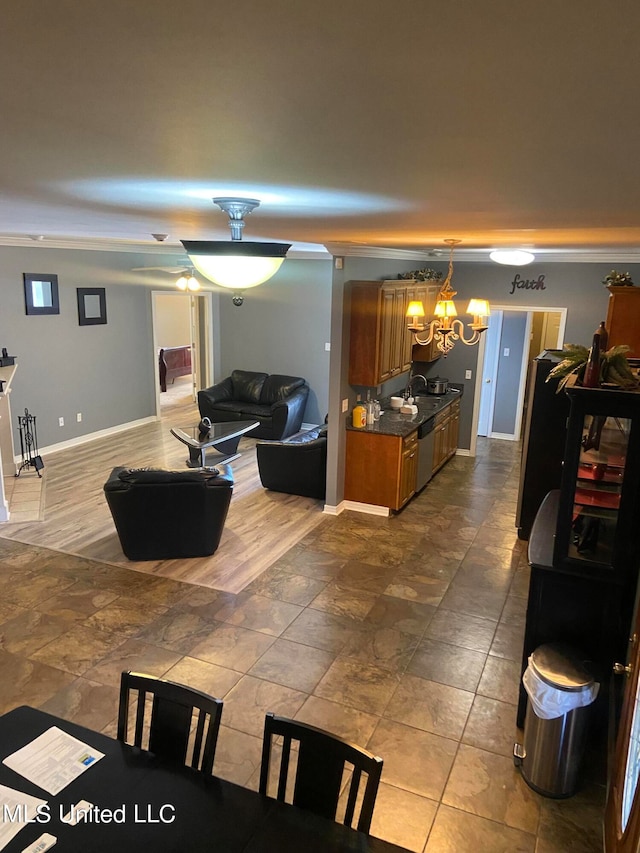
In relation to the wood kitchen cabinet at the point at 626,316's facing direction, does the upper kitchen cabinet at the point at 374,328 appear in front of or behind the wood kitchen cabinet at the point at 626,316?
in front

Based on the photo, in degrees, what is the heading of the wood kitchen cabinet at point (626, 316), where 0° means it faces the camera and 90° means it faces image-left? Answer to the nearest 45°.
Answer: approximately 90°

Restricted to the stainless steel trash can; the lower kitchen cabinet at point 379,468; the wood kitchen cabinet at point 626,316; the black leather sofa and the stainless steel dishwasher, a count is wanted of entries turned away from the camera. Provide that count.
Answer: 0

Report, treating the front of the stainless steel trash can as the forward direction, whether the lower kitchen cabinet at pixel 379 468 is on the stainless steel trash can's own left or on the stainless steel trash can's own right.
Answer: on the stainless steel trash can's own right

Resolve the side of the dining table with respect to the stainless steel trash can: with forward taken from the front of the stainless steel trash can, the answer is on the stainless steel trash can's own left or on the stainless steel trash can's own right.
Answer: on the stainless steel trash can's own left

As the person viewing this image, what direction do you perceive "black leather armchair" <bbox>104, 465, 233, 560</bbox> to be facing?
facing away from the viewer

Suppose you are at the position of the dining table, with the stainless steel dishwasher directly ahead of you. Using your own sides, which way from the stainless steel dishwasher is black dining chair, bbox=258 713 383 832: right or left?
right

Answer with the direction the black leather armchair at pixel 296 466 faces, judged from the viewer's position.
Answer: facing away from the viewer and to the left of the viewer

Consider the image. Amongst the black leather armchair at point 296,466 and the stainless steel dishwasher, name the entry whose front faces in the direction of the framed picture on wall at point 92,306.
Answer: the black leather armchair

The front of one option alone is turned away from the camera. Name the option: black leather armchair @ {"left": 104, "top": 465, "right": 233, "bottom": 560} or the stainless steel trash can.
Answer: the black leather armchair

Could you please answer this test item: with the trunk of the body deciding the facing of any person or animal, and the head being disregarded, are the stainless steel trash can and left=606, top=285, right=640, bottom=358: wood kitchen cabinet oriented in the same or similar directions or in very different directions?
same or similar directions

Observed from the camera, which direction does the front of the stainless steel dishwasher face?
facing to the right of the viewer

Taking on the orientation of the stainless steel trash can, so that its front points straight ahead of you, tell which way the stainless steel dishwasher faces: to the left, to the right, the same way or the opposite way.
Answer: the opposite way

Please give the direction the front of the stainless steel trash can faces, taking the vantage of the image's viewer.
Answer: facing to the left of the viewer
